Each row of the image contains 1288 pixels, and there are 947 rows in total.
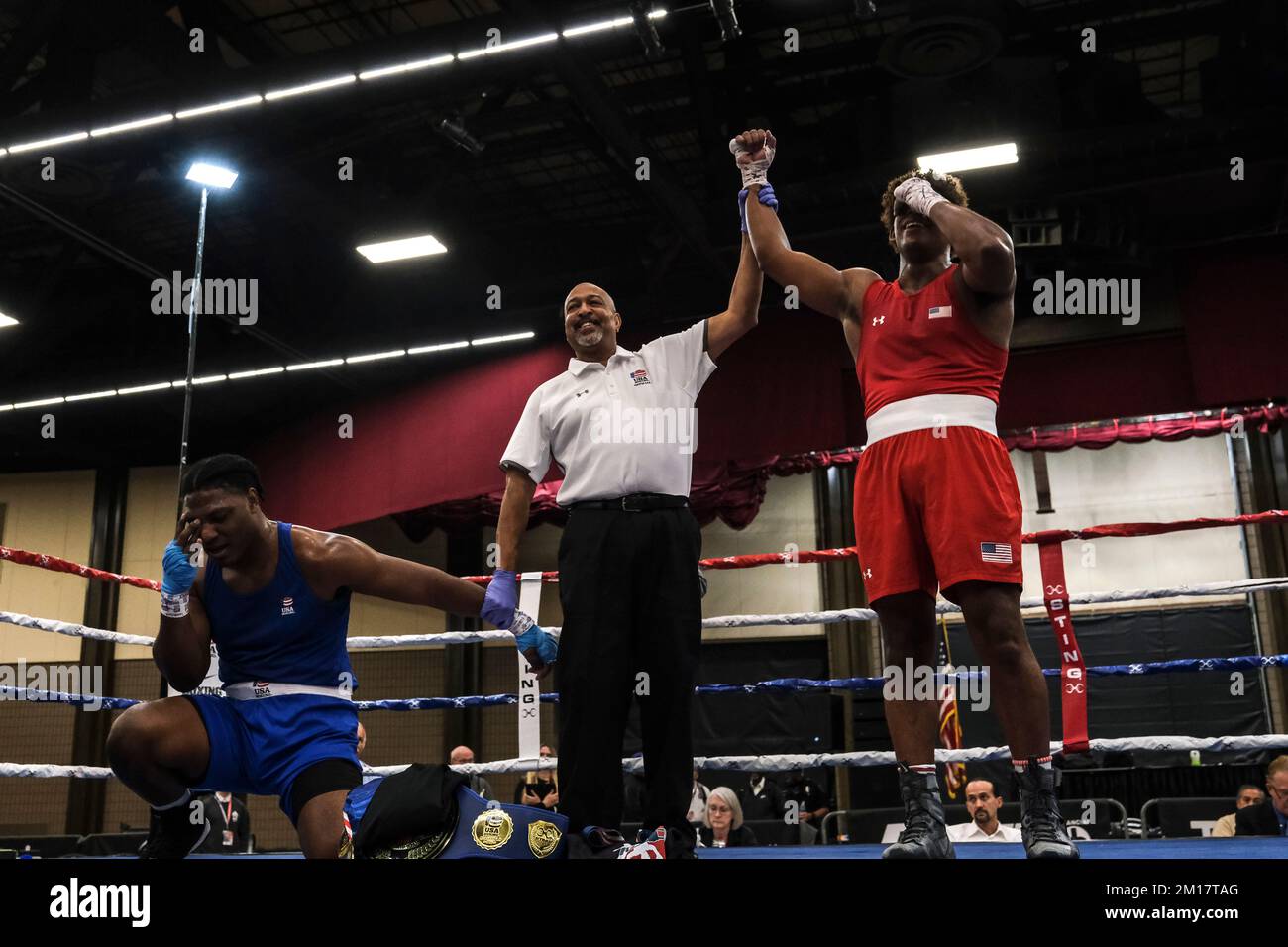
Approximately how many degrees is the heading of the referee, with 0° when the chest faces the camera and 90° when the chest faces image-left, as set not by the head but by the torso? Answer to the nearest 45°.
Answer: approximately 0°

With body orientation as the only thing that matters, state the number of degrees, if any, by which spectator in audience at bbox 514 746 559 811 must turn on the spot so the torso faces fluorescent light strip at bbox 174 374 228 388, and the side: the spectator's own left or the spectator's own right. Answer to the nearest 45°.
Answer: approximately 135° to the spectator's own right

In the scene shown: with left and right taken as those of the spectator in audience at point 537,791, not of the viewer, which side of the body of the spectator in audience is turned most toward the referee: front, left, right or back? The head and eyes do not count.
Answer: front

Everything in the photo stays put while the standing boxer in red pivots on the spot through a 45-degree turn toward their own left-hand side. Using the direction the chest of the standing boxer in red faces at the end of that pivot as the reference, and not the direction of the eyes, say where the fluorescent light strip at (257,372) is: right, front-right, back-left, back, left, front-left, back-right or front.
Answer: back

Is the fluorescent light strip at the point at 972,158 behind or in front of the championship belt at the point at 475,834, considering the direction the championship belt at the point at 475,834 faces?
behind

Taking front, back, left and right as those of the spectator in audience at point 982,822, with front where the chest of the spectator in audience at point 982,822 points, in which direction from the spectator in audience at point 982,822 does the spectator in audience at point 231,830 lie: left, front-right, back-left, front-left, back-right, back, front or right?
right

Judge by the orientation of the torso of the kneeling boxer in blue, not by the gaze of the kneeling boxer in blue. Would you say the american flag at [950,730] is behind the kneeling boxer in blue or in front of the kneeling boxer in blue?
behind

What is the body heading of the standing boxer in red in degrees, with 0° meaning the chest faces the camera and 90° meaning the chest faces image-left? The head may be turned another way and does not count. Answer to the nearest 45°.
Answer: approximately 0°
